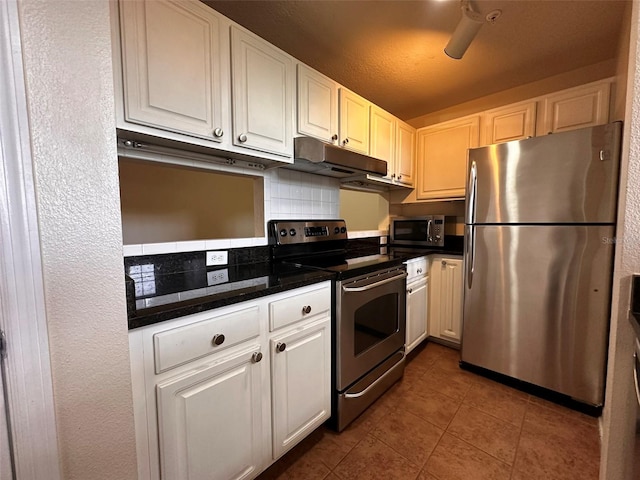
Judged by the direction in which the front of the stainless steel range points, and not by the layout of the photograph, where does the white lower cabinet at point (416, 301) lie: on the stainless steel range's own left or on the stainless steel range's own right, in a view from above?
on the stainless steel range's own left

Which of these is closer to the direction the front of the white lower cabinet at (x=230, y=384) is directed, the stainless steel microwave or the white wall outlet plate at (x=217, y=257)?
the stainless steel microwave

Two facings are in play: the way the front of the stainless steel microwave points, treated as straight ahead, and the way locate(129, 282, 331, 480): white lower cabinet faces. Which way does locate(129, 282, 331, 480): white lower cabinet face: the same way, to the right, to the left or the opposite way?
to the left

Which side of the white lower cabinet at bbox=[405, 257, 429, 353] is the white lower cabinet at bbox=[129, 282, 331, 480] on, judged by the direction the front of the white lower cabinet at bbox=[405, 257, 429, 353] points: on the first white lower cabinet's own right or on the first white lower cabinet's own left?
on the first white lower cabinet's own right

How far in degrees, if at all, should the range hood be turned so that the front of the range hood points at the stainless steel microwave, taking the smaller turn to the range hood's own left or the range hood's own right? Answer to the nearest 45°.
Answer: approximately 90° to the range hood's own left

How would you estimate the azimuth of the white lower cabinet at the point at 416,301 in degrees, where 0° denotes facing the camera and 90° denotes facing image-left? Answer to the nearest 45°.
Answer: approximately 315°
